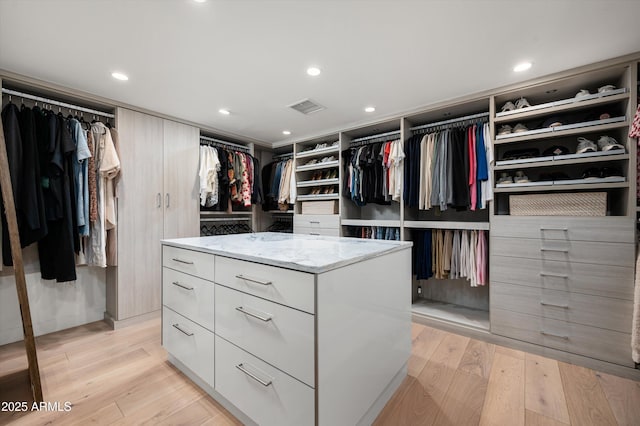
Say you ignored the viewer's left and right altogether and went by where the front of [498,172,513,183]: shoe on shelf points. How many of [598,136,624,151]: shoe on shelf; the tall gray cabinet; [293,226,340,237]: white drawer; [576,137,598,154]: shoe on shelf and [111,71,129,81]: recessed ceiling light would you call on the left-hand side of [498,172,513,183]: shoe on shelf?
2

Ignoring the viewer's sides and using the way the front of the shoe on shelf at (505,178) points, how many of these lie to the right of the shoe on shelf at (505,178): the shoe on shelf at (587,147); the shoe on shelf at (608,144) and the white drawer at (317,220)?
1

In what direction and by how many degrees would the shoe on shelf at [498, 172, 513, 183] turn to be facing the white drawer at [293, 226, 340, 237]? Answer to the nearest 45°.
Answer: approximately 90° to its right

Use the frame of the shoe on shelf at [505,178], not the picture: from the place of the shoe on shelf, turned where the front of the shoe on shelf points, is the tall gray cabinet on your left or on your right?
on your right

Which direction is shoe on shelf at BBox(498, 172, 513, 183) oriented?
toward the camera

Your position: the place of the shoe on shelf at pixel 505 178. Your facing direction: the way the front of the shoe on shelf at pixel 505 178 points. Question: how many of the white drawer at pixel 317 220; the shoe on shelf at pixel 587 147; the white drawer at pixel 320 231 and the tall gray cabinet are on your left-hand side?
1

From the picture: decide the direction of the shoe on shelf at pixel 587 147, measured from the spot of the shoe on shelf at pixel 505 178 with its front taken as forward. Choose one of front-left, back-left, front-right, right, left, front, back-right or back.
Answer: left

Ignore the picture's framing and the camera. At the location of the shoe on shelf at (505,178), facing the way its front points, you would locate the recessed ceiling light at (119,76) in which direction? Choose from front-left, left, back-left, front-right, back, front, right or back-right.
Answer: front-right

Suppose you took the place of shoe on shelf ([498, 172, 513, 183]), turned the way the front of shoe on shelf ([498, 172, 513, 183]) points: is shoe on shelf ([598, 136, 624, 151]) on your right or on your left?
on your left

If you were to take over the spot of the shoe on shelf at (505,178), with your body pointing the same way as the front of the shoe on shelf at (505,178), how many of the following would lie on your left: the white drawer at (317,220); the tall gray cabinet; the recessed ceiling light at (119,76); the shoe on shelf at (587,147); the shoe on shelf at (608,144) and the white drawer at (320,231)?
2

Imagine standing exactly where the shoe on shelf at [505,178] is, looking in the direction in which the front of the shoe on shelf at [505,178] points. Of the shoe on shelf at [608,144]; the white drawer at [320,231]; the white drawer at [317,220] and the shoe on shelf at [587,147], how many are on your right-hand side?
2
